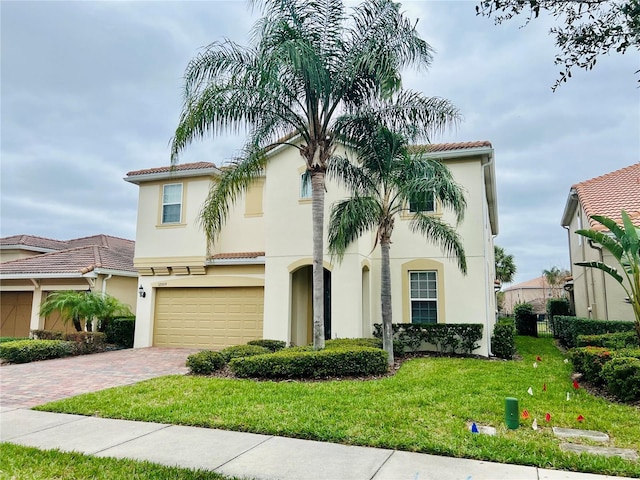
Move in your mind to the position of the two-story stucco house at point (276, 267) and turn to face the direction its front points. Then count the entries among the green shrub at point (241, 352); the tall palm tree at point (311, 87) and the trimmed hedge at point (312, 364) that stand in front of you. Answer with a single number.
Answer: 3

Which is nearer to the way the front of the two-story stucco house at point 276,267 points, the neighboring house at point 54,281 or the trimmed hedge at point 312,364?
the trimmed hedge

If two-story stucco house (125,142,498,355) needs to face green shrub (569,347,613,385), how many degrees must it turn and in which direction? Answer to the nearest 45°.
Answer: approximately 45° to its left

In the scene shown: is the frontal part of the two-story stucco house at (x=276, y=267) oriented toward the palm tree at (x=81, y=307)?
no

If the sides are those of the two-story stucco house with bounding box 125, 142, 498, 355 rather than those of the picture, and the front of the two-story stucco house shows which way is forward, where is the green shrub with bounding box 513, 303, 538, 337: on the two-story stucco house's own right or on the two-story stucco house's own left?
on the two-story stucco house's own left

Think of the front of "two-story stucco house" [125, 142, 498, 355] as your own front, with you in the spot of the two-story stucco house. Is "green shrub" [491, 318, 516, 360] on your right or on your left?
on your left

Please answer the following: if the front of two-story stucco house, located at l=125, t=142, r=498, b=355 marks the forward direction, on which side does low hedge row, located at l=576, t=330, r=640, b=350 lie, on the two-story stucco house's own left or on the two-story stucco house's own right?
on the two-story stucco house's own left

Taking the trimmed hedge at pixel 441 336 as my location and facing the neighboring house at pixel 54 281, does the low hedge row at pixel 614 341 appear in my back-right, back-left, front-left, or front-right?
back-left

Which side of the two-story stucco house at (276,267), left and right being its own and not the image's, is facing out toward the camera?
front

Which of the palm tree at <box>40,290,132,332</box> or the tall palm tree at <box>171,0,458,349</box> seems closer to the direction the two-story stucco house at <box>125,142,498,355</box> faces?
the tall palm tree

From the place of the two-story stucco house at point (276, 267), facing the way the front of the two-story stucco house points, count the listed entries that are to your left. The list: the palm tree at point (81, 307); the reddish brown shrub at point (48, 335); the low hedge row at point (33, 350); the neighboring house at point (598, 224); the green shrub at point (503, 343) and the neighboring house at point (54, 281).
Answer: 2

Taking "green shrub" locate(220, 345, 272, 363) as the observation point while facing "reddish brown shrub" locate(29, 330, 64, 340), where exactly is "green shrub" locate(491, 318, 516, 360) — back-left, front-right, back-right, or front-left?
back-right

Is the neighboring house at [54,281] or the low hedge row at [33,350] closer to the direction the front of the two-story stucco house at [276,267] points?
the low hedge row

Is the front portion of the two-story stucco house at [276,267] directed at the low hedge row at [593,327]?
no

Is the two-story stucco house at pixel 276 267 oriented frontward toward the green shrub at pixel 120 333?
no

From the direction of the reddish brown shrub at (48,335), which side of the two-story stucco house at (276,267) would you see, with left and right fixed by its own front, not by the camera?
right

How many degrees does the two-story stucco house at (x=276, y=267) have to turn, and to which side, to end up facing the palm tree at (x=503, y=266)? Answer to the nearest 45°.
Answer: approximately 135° to its left

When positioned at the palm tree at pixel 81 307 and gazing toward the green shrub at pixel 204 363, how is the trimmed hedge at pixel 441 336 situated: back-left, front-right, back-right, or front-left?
front-left
